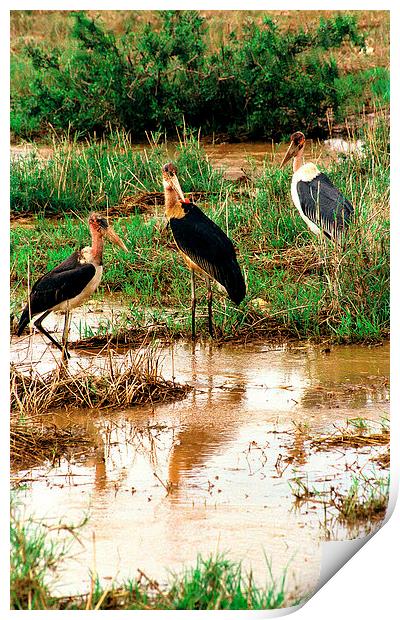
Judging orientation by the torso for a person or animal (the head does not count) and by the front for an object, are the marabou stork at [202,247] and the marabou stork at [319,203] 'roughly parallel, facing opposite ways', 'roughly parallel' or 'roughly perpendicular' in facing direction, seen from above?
roughly parallel

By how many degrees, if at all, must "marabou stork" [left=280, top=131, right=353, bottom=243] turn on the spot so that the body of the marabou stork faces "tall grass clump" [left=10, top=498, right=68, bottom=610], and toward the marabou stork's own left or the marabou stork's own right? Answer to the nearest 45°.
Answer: approximately 90° to the marabou stork's own left

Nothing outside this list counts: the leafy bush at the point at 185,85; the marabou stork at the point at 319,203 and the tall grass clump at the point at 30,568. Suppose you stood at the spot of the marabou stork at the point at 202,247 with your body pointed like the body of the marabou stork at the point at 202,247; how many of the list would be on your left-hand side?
1

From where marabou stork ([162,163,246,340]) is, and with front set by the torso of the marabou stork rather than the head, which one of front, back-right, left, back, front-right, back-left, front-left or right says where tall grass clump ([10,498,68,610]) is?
left

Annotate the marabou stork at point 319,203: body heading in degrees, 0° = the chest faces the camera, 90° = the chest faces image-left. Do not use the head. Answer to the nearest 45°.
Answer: approximately 90°

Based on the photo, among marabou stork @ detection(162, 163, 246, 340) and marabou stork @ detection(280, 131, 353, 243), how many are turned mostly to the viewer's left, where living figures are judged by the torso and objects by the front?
2

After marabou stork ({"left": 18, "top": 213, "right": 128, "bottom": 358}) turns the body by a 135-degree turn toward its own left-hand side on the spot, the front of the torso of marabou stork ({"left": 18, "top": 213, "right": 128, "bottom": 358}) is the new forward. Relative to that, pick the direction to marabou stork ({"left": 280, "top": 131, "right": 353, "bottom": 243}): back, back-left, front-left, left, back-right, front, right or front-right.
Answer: right

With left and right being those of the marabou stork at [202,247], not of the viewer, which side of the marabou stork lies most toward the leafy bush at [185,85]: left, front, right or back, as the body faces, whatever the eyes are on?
right

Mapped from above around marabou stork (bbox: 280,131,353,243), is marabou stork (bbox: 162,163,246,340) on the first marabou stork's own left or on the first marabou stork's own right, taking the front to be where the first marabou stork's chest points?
on the first marabou stork's own left

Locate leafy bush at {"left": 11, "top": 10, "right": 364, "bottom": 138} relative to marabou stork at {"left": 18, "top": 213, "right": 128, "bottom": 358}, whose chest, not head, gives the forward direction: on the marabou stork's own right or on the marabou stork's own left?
on the marabou stork's own left

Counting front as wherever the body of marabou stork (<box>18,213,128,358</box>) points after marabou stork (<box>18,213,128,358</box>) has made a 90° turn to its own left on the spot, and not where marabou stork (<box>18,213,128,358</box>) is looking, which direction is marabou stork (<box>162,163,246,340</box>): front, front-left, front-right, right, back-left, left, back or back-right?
front-right

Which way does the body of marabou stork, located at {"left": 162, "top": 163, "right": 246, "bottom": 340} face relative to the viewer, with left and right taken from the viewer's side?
facing to the left of the viewer

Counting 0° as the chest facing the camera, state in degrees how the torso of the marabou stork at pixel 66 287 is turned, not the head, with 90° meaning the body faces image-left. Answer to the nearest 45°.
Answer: approximately 270°
